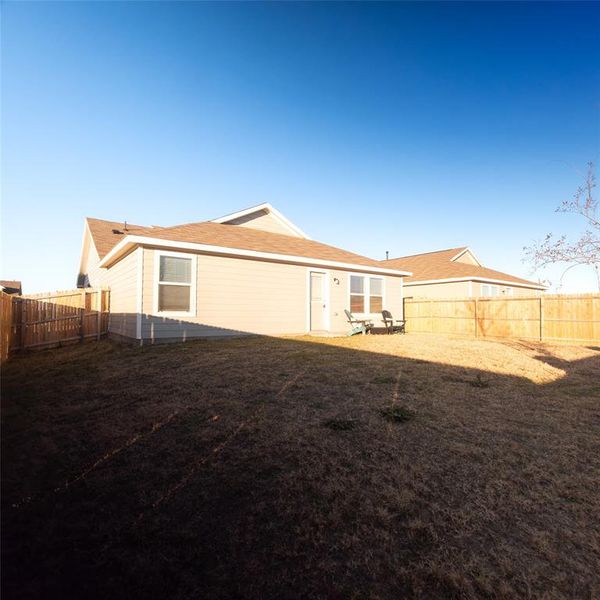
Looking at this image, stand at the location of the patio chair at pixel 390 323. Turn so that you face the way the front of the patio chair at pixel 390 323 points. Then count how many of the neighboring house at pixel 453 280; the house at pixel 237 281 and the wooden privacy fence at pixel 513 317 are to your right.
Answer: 1

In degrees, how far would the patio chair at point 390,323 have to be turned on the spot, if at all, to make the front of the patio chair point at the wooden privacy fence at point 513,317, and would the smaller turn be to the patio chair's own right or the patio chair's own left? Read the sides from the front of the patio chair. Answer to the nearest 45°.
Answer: approximately 45° to the patio chair's own left

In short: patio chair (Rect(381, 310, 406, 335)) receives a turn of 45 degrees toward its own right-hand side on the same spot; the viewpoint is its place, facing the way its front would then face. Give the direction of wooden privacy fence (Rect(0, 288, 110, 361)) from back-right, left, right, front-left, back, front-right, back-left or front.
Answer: front-right

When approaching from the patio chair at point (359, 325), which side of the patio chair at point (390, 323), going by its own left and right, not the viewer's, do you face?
right

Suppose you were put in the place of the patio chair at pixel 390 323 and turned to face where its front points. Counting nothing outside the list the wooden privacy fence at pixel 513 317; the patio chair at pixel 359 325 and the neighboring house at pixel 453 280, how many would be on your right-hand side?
1

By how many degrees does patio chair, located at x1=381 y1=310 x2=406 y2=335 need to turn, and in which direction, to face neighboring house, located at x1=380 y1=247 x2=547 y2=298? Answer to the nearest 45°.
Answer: approximately 90° to its left

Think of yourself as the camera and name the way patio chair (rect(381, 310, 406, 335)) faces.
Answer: facing the viewer and to the right of the viewer

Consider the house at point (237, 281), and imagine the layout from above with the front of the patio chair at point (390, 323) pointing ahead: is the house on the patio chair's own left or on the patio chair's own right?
on the patio chair's own right

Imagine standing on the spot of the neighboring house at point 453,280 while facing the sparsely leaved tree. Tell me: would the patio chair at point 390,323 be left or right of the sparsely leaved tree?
right

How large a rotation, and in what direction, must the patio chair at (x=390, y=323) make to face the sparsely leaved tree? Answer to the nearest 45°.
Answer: approximately 45° to its left
